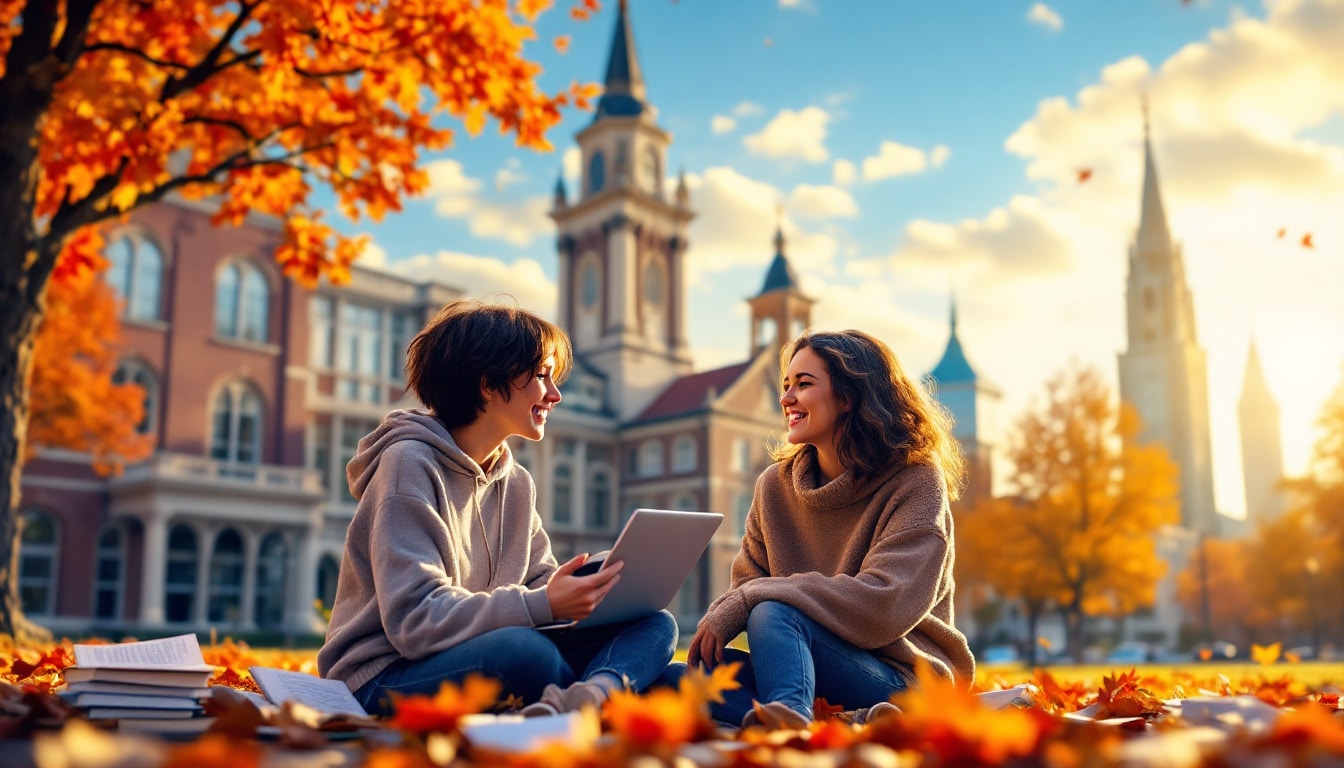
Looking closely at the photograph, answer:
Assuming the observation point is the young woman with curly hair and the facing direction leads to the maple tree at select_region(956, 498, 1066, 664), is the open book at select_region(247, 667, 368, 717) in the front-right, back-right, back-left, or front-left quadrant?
back-left

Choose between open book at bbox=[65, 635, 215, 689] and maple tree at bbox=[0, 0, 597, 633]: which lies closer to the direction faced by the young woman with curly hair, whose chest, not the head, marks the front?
the open book

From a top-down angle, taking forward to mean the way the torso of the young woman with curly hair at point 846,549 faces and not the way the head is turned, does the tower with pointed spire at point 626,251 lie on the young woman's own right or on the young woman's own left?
on the young woman's own right

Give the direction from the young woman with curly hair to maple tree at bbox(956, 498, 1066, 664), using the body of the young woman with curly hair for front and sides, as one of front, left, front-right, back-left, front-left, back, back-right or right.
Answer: back-right

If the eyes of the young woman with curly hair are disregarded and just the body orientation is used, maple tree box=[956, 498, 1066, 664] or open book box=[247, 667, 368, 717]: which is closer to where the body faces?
the open book

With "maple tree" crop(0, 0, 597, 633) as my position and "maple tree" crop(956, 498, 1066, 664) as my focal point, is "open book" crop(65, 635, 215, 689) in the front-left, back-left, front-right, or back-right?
back-right

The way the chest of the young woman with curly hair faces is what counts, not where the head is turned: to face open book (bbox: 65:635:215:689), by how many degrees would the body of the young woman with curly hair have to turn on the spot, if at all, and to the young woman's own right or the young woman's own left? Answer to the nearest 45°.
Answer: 0° — they already face it

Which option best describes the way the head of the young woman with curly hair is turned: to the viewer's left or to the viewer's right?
to the viewer's left

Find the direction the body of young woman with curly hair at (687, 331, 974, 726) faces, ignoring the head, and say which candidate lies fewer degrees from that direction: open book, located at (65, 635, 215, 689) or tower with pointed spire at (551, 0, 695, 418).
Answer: the open book

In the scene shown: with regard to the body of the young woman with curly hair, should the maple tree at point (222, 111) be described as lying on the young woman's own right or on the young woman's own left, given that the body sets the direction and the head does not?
on the young woman's own right

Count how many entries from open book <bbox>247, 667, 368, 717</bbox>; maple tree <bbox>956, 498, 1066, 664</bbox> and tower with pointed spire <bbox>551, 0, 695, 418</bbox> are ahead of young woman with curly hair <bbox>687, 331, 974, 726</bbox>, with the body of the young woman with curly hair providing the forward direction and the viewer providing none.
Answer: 1

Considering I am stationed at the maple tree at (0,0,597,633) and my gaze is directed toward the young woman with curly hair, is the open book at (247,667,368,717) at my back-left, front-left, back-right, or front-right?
front-right

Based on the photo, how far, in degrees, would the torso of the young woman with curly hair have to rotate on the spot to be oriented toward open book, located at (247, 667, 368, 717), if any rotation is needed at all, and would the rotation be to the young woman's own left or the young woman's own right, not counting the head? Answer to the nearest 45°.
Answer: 0° — they already face it
